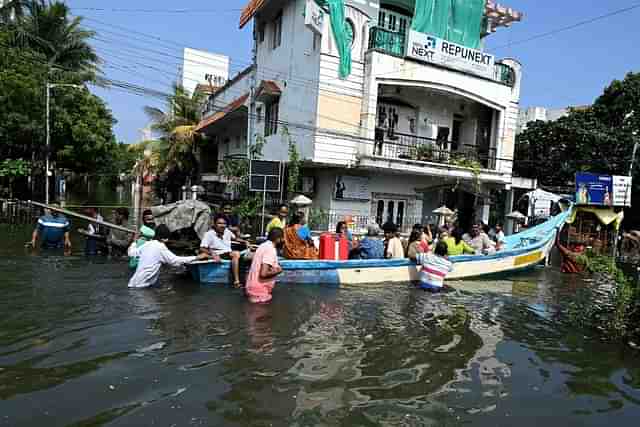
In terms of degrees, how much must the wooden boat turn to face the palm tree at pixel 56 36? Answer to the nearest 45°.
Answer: approximately 135° to its left

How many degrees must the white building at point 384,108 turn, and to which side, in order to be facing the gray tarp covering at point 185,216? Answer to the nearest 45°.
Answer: approximately 90° to its right

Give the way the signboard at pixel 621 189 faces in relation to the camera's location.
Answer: facing the viewer

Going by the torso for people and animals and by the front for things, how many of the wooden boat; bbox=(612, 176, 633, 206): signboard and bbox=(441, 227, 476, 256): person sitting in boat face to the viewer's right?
1

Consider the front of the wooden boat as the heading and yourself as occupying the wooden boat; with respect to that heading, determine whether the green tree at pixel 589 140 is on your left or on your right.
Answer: on your left

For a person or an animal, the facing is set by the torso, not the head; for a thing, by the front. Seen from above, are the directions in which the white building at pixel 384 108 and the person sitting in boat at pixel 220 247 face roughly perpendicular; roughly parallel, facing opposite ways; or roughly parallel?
roughly parallel

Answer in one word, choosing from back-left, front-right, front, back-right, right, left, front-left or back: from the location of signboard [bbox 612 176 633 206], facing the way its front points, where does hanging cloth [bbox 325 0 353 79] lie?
front-right

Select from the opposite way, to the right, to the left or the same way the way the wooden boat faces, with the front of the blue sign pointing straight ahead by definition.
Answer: to the left

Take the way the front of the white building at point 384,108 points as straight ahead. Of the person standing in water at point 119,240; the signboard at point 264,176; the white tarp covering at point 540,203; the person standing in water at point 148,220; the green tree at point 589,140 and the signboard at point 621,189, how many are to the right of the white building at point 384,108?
3
